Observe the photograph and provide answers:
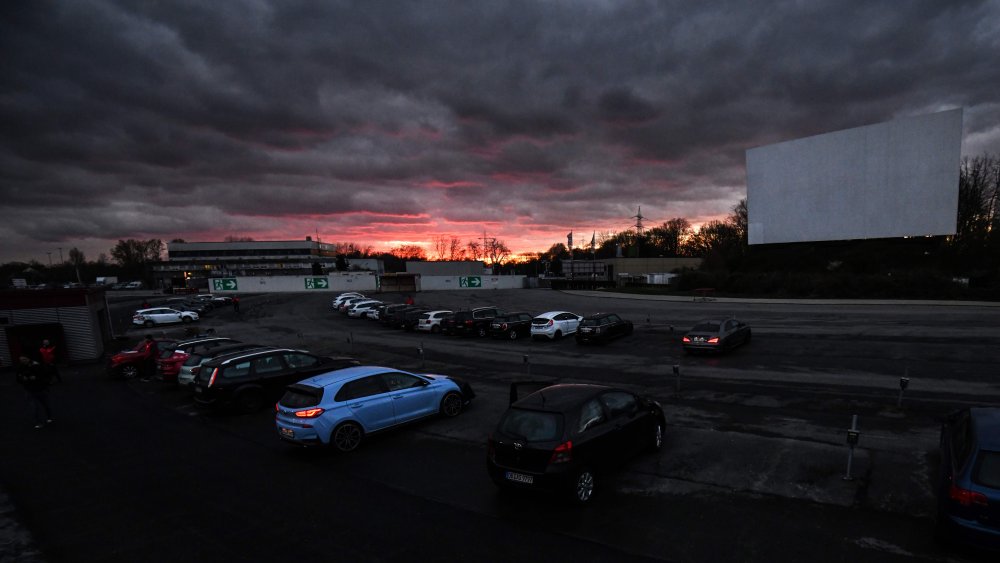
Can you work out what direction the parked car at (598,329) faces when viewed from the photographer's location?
facing away from the viewer and to the right of the viewer

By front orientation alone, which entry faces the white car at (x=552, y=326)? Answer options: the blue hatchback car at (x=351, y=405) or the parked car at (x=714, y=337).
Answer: the blue hatchback car

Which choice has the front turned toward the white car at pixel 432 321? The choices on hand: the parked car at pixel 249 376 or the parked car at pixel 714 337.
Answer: the parked car at pixel 249 376

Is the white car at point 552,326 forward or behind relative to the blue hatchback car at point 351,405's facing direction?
forward

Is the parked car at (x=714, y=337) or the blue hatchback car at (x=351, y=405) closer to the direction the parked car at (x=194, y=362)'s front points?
the parked car

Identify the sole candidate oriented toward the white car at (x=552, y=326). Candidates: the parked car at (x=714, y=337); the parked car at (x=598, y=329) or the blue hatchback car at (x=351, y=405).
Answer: the blue hatchback car

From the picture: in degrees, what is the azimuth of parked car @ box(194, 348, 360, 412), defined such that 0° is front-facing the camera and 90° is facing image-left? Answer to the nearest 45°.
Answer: approximately 225°

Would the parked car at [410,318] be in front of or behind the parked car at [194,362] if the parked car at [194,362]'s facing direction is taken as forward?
in front

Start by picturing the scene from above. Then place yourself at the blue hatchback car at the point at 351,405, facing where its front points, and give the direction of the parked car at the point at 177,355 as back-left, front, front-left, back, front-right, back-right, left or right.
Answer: left

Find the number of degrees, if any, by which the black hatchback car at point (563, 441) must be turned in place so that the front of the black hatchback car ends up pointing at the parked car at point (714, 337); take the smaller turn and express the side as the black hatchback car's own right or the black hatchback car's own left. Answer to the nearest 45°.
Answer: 0° — it already faces it

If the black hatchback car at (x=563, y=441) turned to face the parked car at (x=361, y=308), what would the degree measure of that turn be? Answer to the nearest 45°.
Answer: approximately 90° to its left

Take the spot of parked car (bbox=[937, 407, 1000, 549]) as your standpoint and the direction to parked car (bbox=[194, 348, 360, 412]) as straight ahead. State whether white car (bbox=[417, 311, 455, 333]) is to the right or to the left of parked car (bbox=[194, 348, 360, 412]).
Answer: right
